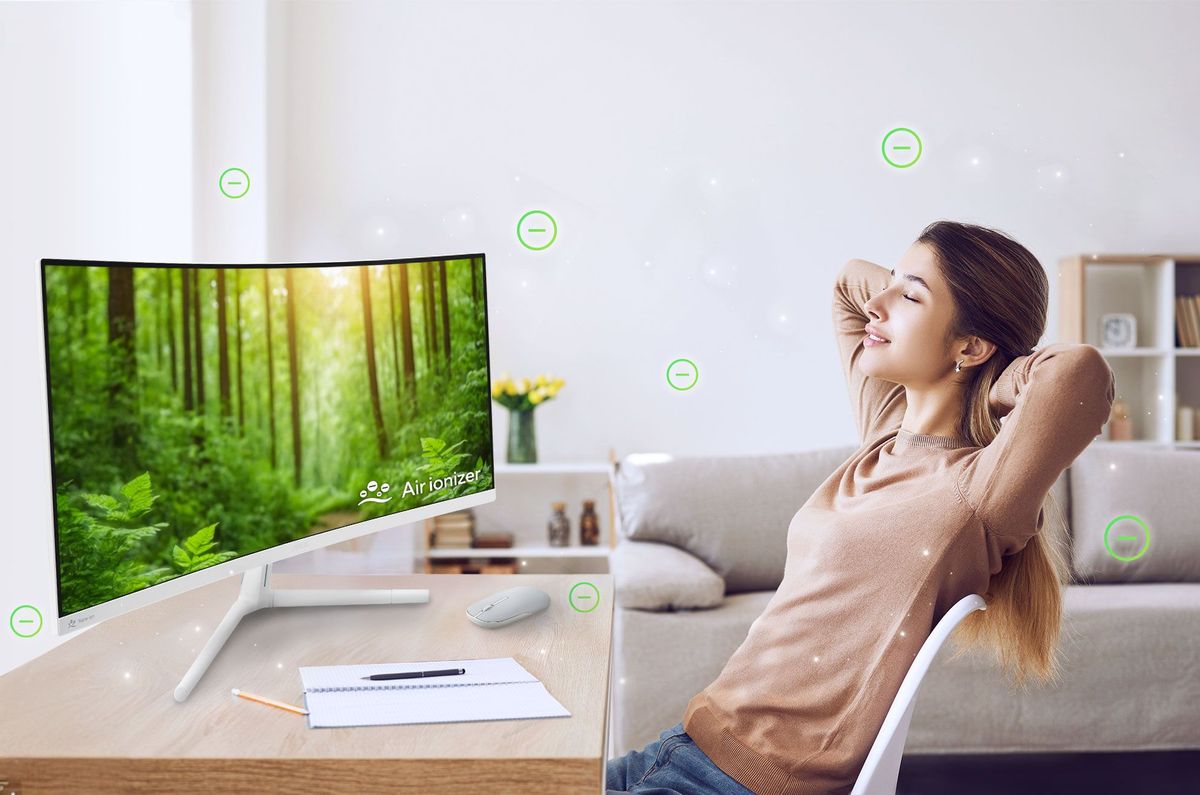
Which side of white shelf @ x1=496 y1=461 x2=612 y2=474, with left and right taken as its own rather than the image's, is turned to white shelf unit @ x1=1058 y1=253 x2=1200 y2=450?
left

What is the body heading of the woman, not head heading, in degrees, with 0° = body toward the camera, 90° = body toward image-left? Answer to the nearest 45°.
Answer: approximately 45°

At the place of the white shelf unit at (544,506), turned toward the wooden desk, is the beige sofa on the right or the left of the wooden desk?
left

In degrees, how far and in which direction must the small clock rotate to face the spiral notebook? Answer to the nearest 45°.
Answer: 0° — it already faces it

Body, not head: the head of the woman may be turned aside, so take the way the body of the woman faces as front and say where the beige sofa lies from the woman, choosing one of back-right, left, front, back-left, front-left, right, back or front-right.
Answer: back-right

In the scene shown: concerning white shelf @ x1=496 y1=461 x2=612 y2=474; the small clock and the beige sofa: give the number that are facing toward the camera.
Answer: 3

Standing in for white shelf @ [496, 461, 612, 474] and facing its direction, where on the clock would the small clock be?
The small clock is roughly at 9 o'clock from the white shelf.

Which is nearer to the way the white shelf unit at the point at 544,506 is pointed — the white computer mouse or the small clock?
the white computer mouse

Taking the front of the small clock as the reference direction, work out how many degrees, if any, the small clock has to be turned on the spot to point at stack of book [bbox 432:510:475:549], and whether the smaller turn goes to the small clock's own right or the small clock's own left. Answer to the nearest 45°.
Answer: approximately 45° to the small clock's own right

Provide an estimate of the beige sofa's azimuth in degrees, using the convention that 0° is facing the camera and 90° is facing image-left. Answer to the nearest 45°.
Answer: approximately 0°

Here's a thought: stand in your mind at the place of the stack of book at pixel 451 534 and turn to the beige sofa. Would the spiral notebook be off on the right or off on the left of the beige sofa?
right
